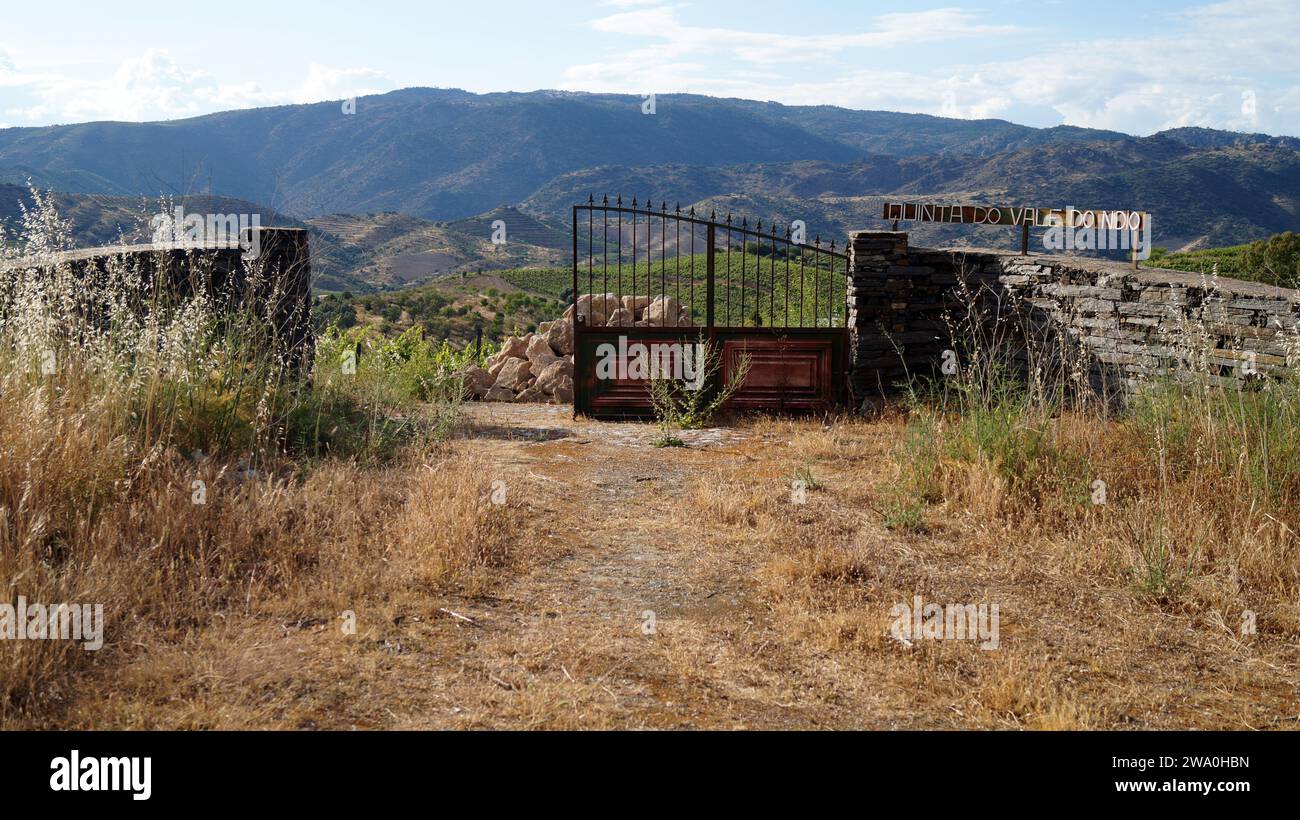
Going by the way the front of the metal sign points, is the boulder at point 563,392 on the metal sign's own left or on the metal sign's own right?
on the metal sign's own right

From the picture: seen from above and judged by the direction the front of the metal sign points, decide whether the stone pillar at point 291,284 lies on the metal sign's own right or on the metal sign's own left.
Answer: on the metal sign's own right

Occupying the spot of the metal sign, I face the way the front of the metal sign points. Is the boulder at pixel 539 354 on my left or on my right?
on my right

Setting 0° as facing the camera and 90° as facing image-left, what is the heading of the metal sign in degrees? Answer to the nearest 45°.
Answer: approximately 0°

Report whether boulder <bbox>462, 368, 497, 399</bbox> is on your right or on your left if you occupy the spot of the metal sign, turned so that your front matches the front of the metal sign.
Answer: on your right
